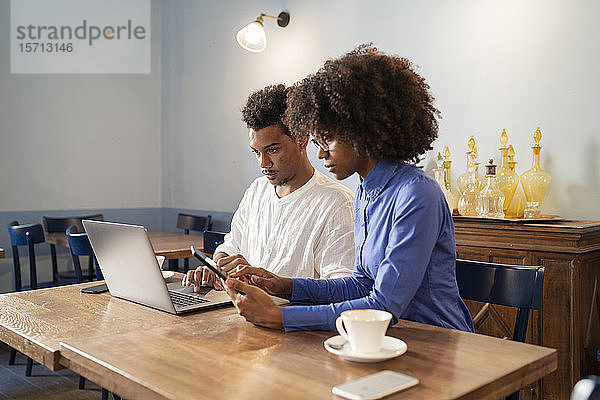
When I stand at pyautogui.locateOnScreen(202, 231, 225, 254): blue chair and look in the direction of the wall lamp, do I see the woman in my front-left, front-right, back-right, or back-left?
back-right

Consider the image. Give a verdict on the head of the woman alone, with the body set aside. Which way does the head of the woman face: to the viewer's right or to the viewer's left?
to the viewer's left

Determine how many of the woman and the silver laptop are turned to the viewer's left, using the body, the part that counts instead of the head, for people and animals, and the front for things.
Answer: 1

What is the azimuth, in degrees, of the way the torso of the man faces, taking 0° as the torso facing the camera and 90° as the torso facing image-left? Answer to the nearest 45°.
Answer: approximately 45°

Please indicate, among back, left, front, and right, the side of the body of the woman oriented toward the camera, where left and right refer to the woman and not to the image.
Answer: left

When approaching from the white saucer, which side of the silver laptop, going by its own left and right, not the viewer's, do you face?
right

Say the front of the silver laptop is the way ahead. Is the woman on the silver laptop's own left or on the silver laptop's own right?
on the silver laptop's own right

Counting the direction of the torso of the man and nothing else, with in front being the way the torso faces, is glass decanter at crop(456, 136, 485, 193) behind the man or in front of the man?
behind

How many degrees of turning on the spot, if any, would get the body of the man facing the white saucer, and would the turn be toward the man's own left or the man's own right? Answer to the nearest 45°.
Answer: approximately 45° to the man's own left

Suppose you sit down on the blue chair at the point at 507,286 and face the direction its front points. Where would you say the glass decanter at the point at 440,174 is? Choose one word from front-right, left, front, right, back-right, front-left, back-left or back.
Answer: back-right

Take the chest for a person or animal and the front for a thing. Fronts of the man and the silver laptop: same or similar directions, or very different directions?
very different directions
